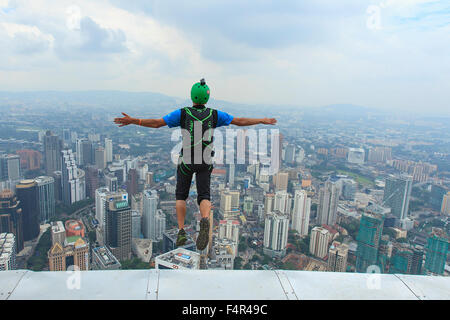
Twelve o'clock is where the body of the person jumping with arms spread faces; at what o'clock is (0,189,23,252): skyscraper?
The skyscraper is roughly at 11 o'clock from the person jumping with arms spread.

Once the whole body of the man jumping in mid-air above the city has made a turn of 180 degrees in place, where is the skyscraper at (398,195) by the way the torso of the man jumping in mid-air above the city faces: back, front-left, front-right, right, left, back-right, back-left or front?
back-left

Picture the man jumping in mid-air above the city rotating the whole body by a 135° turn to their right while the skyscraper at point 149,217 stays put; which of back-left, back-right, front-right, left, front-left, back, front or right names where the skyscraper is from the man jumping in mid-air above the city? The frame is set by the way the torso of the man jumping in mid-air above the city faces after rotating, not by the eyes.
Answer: back-left

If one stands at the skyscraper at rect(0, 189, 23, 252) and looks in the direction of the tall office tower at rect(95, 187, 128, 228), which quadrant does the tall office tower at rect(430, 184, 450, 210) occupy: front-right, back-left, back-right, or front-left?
front-right

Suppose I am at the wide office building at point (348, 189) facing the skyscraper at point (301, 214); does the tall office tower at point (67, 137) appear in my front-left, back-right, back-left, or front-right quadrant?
front-right

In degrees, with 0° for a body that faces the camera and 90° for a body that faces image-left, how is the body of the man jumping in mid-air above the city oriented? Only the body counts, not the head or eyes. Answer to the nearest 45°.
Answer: approximately 180°

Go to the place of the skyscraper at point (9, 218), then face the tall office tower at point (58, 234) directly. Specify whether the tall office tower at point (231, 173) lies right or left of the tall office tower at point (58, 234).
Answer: left

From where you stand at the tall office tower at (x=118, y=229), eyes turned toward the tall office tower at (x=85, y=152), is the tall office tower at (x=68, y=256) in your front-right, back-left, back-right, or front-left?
back-left

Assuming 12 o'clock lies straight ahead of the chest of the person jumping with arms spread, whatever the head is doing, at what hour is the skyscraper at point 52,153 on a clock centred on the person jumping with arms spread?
The skyscraper is roughly at 11 o'clock from the person jumping with arms spread.

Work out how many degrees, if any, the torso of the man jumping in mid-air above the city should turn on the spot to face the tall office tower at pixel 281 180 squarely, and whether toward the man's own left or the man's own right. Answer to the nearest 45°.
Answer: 0° — they already face it

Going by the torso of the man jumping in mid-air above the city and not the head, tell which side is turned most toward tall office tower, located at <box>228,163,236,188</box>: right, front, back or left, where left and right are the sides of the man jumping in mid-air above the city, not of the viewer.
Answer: front

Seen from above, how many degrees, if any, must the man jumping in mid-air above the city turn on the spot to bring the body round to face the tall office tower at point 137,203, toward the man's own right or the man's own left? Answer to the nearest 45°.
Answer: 0° — they already face it

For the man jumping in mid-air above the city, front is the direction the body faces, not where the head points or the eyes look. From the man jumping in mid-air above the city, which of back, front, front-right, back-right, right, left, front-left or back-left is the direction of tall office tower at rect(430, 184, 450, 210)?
front-right

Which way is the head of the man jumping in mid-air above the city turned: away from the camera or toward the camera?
away from the camera
